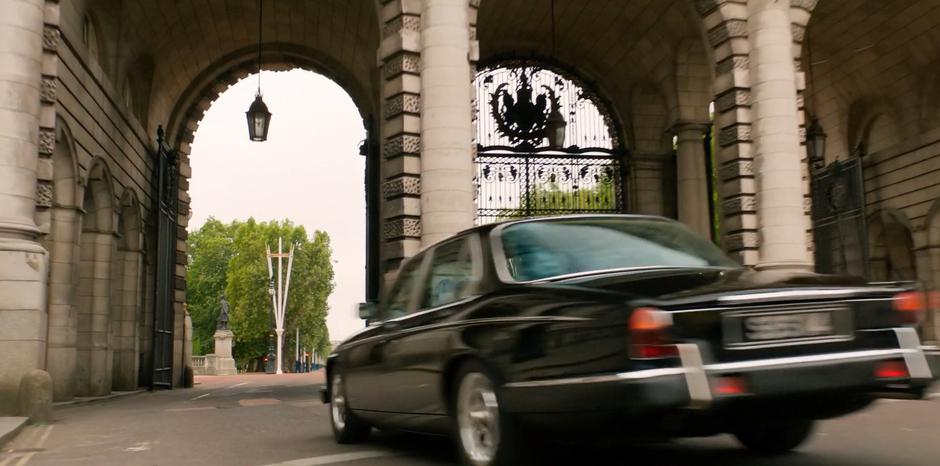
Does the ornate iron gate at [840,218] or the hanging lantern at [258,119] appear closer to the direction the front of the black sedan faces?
the hanging lantern

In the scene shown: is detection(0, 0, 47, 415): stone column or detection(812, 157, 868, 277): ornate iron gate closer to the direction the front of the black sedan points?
the stone column

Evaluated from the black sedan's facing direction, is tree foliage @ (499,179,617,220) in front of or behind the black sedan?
in front

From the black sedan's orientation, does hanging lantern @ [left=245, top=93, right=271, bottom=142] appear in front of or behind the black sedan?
in front

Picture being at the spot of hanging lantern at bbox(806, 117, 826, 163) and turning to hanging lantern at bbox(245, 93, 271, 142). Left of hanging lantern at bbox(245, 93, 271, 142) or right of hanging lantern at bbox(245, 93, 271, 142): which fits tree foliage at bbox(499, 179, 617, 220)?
right

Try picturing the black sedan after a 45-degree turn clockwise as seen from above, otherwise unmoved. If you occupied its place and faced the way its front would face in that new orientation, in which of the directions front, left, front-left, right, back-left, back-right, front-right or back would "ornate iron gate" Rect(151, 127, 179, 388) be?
front-left

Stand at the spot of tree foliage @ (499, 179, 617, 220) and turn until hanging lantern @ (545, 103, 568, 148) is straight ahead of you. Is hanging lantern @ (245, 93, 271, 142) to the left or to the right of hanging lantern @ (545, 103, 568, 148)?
right

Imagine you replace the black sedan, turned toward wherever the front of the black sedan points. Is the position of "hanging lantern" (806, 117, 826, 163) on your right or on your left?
on your right

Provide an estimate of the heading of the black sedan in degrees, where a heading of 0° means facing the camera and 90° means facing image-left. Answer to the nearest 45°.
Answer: approximately 135°

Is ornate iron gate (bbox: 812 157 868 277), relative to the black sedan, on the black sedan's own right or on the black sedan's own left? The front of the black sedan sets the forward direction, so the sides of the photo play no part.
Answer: on the black sedan's own right
